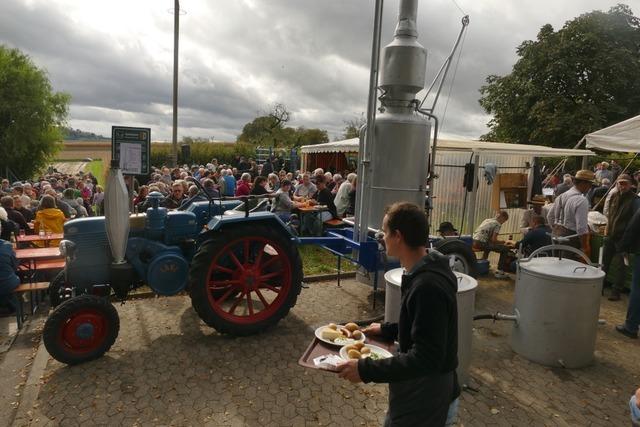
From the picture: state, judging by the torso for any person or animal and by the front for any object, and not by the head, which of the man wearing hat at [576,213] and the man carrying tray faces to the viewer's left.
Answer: the man carrying tray

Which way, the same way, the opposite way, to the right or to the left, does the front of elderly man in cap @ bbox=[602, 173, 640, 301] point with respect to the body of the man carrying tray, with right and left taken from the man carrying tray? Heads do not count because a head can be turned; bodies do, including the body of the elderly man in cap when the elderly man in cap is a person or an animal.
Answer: the same way

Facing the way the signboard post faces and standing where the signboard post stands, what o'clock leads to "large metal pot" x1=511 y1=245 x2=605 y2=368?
The large metal pot is roughly at 10 o'clock from the signboard post.

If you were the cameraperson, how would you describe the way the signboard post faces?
facing the viewer

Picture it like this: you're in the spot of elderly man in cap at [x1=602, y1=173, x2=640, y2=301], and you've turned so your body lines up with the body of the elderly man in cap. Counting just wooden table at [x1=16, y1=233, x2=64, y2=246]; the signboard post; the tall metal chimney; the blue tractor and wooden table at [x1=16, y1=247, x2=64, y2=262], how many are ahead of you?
5

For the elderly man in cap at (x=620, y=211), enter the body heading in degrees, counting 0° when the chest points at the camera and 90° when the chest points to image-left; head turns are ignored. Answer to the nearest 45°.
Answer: approximately 45°

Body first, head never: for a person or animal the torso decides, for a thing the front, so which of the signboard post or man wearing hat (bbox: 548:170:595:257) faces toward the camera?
the signboard post

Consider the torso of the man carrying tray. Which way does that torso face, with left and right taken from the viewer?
facing to the left of the viewer

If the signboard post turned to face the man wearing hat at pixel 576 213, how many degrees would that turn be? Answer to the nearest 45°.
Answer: approximately 90° to its left

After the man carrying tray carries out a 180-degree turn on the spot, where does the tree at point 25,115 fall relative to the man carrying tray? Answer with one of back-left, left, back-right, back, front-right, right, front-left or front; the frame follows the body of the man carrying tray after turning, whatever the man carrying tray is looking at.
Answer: back-left

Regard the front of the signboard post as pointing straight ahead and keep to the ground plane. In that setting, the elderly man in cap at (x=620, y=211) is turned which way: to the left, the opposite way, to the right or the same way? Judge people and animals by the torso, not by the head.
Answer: to the right

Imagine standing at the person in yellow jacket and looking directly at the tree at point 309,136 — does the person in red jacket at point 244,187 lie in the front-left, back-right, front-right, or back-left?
front-right

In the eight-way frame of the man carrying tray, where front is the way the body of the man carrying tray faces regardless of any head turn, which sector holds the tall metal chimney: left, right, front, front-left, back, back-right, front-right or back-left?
right

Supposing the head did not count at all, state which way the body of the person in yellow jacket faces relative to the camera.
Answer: away from the camera
